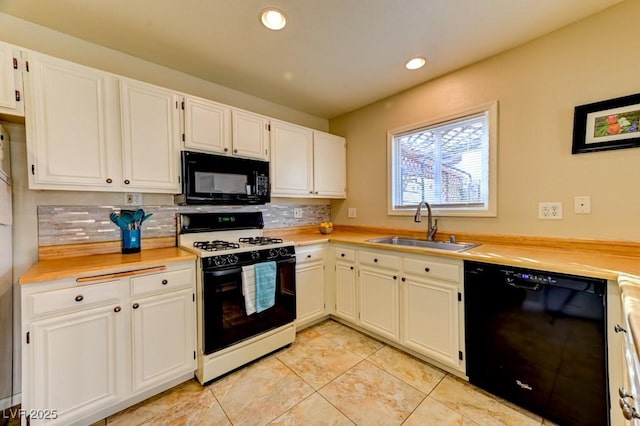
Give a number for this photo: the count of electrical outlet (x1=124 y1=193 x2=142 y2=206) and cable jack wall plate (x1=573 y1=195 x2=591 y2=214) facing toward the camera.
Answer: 2

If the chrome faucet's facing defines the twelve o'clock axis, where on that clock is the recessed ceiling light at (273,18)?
The recessed ceiling light is roughly at 12 o'clock from the chrome faucet.
